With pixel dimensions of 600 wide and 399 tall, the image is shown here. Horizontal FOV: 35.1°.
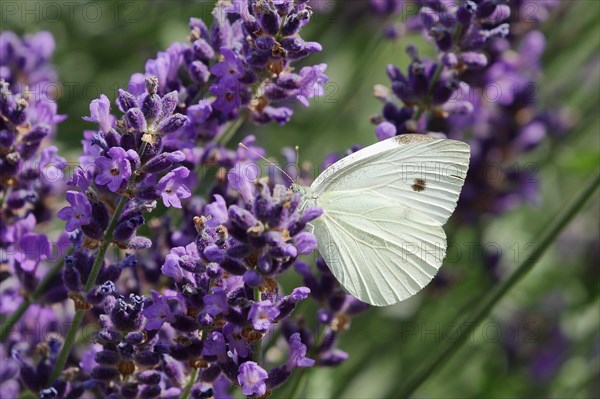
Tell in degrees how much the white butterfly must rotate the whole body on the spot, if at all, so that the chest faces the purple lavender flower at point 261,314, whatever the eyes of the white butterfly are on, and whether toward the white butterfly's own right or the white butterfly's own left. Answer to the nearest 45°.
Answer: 0° — it already faces it

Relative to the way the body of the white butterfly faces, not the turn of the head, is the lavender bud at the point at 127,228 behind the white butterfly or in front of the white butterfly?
in front

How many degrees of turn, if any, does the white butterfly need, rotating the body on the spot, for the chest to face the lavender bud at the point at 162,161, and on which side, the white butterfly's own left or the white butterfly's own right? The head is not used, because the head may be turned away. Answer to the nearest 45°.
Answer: approximately 45° to the white butterfly's own left

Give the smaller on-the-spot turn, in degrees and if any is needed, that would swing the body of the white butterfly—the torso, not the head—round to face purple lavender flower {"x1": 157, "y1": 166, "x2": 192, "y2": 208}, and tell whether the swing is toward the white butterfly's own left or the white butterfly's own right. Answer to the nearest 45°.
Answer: approximately 45° to the white butterfly's own left

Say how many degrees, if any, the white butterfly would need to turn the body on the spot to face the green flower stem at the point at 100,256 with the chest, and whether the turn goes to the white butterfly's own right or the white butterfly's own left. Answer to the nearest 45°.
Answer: approximately 45° to the white butterfly's own left

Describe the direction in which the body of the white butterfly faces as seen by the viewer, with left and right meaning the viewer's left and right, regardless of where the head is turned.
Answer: facing to the left of the viewer

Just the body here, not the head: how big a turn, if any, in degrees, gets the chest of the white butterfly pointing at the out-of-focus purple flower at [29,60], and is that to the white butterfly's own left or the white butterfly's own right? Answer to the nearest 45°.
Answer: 0° — it already faces it
